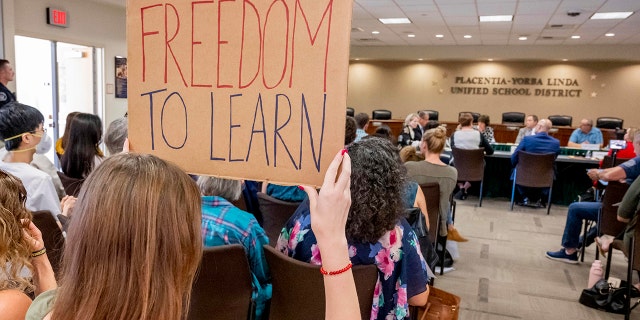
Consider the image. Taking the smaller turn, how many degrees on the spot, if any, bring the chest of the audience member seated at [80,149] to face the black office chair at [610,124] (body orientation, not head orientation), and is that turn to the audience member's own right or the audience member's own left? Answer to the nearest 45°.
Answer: approximately 45° to the audience member's own right

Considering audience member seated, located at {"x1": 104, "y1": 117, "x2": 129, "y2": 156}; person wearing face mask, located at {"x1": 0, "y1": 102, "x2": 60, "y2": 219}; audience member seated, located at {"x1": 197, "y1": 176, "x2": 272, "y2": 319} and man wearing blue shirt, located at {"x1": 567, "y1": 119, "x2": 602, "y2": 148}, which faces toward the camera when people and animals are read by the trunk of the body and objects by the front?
the man wearing blue shirt

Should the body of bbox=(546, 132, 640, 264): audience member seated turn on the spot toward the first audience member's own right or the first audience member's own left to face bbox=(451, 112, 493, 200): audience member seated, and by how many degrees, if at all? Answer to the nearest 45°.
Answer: approximately 45° to the first audience member's own right

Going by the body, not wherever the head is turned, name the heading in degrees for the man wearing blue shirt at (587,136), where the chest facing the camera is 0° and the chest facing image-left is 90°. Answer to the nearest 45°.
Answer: approximately 0°

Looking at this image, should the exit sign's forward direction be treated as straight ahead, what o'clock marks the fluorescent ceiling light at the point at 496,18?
The fluorescent ceiling light is roughly at 11 o'clock from the exit sign.

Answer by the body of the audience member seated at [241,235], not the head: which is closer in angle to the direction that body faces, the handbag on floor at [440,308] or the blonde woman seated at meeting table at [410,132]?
the blonde woman seated at meeting table

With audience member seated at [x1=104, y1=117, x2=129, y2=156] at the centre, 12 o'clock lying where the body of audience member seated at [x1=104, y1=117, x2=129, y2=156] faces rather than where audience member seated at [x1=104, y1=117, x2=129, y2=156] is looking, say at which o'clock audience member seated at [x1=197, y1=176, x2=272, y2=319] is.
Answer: audience member seated at [x1=197, y1=176, x2=272, y2=319] is roughly at 4 o'clock from audience member seated at [x1=104, y1=117, x2=129, y2=156].

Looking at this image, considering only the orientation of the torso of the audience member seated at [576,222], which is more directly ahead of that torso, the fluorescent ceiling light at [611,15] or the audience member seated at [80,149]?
the audience member seated

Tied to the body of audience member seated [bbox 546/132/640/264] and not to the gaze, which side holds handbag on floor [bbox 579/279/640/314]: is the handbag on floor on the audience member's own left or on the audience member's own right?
on the audience member's own left

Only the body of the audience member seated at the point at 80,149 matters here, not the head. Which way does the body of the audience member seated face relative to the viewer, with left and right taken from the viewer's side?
facing away from the viewer and to the right of the viewer

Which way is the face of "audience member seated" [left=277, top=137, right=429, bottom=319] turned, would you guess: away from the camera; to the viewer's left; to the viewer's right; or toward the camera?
away from the camera

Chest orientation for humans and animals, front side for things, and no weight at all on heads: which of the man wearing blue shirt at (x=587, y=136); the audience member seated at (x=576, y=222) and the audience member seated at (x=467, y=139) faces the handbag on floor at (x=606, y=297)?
the man wearing blue shirt

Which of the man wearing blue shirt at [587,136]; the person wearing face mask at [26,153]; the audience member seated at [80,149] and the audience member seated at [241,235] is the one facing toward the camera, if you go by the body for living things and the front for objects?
the man wearing blue shirt

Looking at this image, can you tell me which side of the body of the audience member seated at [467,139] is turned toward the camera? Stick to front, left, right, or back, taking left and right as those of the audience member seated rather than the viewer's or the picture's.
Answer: back

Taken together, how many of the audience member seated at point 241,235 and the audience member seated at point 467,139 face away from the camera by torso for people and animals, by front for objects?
2
